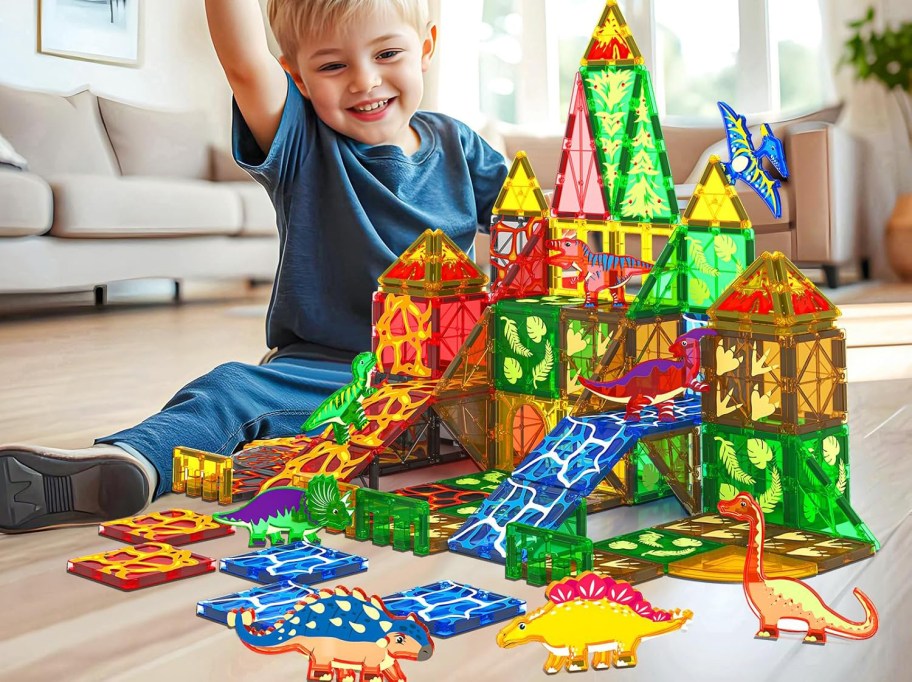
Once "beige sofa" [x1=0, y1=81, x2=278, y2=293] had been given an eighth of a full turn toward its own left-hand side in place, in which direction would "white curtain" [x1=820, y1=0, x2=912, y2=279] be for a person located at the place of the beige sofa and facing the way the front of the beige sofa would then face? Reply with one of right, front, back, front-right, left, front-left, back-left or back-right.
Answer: front-left

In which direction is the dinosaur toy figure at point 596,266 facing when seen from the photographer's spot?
facing to the left of the viewer

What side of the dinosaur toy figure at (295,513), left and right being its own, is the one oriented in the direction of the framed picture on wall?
left

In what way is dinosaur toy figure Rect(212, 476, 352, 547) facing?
to the viewer's right

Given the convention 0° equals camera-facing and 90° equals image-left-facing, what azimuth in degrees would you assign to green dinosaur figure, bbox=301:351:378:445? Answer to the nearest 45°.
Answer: approximately 270°

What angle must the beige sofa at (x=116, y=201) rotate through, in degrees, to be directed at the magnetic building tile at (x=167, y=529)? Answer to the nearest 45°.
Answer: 0° — it already faces it

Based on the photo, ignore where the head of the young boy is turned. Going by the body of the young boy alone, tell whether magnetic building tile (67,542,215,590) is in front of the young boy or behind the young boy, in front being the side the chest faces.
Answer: in front

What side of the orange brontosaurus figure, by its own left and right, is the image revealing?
left

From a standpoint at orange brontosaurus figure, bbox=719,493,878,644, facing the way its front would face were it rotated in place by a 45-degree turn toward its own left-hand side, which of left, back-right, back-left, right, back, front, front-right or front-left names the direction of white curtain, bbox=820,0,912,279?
back-right

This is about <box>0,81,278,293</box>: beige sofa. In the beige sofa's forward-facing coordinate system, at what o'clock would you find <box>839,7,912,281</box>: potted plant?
The potted plant is roughly at 9 o'clock from the beige sofa.

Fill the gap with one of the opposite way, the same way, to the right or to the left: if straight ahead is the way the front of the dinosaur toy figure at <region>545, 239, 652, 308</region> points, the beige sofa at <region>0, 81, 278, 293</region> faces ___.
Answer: to the left
